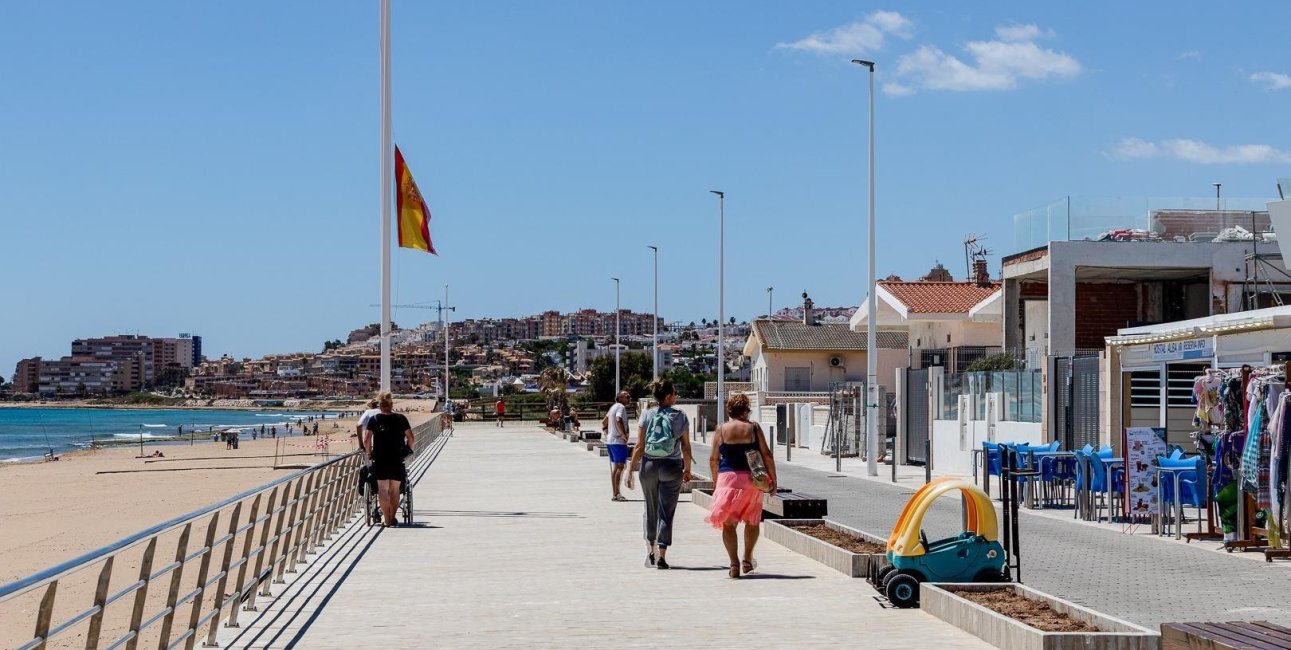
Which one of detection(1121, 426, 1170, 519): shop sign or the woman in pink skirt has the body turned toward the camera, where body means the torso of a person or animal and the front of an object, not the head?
the shop sign

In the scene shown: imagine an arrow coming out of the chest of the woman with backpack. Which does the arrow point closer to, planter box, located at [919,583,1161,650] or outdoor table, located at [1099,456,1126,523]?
the outdoor table

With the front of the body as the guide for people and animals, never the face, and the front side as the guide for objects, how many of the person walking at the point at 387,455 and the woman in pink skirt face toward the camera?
0

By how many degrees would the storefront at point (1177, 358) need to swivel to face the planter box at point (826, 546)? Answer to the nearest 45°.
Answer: approximately 45° to its left

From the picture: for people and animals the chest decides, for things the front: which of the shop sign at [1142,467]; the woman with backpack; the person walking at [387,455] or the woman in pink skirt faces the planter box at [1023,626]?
the shop sign

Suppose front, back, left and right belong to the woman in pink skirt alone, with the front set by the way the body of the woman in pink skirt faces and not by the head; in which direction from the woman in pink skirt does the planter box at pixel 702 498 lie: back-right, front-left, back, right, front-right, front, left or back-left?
front

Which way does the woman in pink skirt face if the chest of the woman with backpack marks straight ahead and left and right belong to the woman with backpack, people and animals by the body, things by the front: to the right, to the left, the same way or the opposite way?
the same way

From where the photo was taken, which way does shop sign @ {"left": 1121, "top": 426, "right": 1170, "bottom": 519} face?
toward the camera

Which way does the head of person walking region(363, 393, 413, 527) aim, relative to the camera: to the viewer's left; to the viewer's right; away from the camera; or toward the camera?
away from the camera

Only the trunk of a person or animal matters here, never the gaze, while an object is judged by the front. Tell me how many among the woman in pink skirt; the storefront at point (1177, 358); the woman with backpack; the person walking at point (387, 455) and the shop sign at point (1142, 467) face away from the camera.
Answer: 3

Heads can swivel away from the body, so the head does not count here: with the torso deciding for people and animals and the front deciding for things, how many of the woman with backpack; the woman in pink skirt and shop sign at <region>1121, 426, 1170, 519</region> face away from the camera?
2

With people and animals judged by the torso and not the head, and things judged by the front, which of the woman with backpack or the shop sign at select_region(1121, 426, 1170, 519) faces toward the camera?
the shop sign

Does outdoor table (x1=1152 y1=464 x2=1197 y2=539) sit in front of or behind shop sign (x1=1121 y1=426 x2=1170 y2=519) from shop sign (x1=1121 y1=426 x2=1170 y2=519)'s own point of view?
in front

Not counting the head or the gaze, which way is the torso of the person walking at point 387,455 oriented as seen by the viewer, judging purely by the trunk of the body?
away from the camera

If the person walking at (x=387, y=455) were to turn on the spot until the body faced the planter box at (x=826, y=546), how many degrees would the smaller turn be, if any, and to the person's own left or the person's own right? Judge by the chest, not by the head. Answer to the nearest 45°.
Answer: approximately 135° to the person's own right

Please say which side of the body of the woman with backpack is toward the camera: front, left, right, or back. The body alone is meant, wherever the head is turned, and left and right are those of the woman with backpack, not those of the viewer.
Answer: back

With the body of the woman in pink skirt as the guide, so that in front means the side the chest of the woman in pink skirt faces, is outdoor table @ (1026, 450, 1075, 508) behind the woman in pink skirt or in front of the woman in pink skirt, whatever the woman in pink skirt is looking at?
in front

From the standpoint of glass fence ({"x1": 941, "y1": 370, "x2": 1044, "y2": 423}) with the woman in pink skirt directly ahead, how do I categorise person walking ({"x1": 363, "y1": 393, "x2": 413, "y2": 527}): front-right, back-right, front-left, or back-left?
front-right

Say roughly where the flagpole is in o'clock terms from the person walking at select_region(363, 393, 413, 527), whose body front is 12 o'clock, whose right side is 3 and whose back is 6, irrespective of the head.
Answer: The flagpole is roughly at 12 o'clock from the person walking.

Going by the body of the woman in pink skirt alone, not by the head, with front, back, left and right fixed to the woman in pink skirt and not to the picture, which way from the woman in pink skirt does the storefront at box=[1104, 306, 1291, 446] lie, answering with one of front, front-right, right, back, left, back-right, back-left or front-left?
front-right

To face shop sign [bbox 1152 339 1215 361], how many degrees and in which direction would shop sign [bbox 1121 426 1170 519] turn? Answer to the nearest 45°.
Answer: approximately 180°

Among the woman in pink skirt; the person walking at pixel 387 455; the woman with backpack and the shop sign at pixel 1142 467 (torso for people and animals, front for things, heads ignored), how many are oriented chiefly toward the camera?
1

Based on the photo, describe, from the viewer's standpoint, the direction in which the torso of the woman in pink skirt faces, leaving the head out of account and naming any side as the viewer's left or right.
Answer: facing away from the viewer

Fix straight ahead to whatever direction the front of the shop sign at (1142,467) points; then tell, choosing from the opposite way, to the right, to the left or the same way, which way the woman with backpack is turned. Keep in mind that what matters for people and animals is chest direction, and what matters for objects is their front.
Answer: the opposite way

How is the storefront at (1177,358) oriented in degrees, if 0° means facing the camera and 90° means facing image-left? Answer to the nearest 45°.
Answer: approximately 45°
